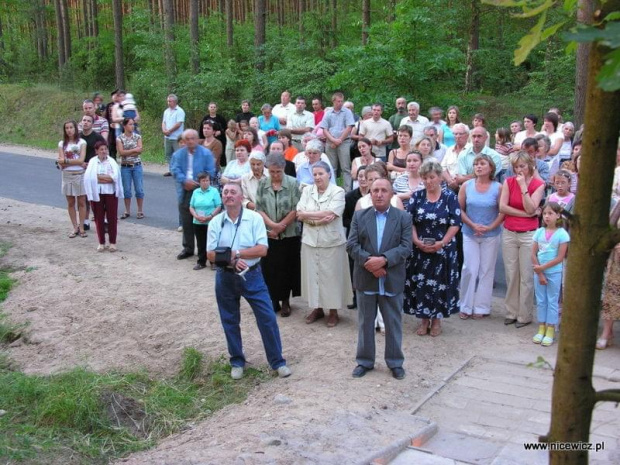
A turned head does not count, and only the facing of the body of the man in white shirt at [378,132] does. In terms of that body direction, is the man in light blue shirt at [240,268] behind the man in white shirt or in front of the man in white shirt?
in front

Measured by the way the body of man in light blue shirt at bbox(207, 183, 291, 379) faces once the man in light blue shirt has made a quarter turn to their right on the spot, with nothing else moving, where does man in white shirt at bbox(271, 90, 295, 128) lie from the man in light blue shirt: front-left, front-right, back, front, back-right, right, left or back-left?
right

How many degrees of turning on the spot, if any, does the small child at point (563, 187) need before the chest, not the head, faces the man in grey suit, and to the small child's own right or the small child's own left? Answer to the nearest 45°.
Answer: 0° — they already face them

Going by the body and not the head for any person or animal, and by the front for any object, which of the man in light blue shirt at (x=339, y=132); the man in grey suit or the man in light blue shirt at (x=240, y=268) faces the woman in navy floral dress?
the man in light blue shirt at (x=339, y=132)

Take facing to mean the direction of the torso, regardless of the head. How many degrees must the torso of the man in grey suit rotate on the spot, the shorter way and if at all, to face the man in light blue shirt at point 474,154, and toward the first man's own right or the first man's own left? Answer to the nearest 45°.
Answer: approximately 180°

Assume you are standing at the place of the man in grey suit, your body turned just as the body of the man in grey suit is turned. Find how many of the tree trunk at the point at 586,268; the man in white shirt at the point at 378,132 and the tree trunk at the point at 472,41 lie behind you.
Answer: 2
